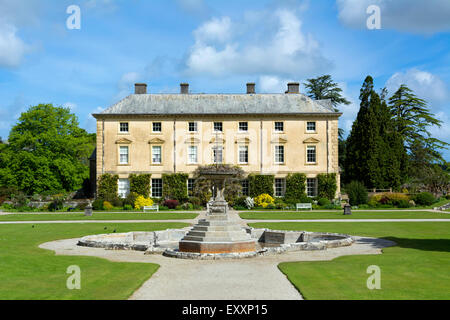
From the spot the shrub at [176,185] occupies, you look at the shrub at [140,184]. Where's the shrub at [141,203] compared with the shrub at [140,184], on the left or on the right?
left

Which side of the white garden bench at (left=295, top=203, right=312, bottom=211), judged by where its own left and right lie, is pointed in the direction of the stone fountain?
front

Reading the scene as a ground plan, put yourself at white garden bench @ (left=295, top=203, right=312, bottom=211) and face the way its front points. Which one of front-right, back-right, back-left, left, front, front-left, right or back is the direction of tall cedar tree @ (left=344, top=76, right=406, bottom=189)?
back-left

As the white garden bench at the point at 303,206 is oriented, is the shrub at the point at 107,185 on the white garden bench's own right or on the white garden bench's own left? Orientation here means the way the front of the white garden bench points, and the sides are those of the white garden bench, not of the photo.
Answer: on the white garden bench's own right

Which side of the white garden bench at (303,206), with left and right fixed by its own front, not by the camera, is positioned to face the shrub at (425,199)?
left

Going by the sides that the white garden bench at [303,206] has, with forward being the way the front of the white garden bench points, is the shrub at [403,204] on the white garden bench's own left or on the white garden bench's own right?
on the white garden bench's own left

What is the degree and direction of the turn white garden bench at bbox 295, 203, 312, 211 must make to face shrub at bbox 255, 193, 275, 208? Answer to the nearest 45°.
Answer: approximately 135° to its right

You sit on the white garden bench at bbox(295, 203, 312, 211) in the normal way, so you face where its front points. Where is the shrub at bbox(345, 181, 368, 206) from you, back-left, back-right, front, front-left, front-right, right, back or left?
back-left

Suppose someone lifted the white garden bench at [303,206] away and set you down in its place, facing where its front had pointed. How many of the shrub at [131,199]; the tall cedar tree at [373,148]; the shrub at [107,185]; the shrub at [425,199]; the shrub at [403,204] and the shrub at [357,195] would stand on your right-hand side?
2

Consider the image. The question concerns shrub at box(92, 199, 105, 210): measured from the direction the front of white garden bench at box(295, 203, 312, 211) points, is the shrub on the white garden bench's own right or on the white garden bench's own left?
on the white garden bench's own right

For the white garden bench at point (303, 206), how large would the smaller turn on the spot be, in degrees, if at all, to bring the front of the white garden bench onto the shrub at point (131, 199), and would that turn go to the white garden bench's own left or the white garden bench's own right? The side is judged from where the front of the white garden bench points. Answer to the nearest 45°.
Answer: approximately 90° to the white garden bench's own right

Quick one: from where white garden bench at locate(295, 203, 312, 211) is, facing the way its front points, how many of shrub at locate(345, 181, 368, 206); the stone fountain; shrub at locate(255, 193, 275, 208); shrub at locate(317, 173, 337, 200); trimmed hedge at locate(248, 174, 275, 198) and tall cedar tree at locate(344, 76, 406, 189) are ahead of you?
1

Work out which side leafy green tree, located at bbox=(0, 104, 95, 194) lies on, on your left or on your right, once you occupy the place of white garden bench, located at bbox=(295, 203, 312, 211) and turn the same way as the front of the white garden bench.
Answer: on your right

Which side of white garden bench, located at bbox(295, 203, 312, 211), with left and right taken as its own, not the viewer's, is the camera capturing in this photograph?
front

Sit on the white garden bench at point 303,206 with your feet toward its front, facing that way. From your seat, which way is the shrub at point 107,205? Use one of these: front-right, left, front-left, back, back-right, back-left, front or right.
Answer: right

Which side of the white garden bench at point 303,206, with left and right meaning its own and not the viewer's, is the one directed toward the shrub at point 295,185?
back

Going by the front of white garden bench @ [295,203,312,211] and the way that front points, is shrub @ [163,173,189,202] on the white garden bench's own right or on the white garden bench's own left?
on the white garden bench's own right

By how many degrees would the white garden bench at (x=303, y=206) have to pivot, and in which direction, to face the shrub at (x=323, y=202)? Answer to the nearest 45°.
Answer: approximately 135° to its left
